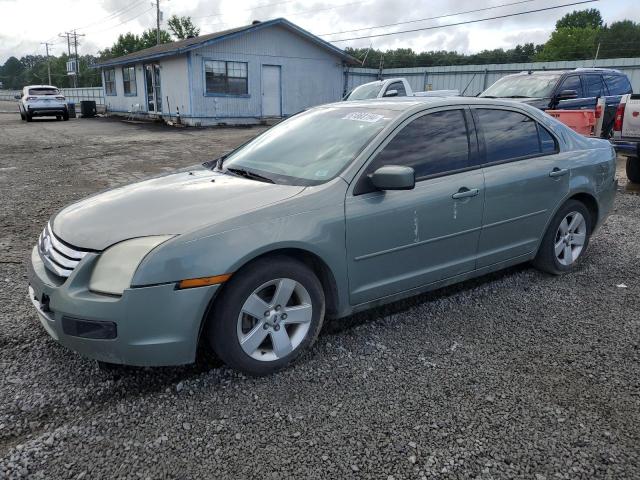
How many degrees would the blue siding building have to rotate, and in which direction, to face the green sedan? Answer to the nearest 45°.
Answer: approximately 45° to its left

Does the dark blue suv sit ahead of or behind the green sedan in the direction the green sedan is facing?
behind

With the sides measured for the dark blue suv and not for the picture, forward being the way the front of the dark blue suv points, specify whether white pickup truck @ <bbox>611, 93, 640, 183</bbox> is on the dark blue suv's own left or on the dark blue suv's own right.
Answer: on the dark blue suv's own left

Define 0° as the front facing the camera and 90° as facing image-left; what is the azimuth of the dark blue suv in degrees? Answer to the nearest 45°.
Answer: approximately 45°

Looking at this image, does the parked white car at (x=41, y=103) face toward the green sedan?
no

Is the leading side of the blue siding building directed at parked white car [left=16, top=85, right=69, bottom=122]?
no

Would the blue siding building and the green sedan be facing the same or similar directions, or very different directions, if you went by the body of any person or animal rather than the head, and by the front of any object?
same or similar directions

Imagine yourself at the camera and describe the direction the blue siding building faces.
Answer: facing the viewer and to the left of the viewer

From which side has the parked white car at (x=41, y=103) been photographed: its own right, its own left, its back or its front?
back

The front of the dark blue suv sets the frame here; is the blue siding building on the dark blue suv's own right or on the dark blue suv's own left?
on the dark blue suv's own right

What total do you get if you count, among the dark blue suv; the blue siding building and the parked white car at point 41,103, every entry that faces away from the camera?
1

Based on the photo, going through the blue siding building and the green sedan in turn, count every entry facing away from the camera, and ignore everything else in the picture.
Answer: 0

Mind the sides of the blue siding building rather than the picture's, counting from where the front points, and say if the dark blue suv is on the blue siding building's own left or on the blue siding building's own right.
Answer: on the blue siding building's own left

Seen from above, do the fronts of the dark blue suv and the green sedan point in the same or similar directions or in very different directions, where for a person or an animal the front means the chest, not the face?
same or similar directions
